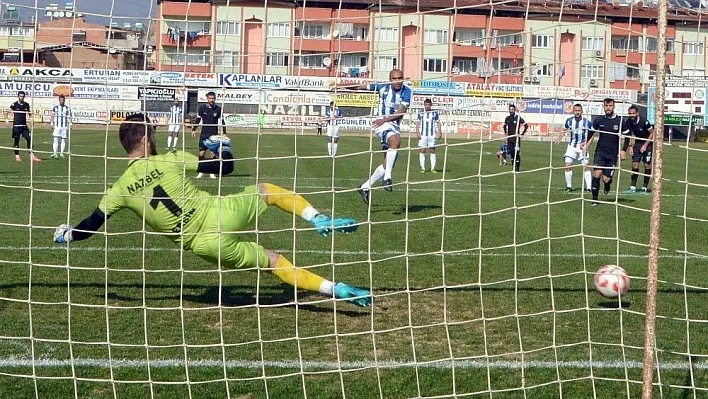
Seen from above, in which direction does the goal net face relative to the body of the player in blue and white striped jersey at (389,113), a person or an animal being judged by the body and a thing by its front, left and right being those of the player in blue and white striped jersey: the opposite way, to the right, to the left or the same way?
the opposite way

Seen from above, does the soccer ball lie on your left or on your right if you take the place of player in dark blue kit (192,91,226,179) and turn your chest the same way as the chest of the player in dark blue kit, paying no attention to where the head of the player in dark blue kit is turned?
on your left

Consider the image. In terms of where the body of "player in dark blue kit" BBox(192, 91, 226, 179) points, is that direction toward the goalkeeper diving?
yes

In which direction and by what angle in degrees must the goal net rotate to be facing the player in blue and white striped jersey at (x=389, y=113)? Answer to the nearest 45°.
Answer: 0° — it already faces them

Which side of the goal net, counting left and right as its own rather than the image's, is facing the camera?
back
